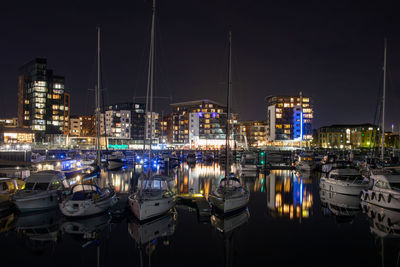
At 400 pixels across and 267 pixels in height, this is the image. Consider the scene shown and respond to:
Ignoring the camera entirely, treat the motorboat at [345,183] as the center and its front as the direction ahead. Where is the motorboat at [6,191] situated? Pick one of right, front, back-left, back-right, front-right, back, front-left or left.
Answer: right

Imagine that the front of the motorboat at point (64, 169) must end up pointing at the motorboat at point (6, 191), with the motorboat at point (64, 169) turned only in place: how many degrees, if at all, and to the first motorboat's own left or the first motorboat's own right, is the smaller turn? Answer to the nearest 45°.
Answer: approximately 45° to the first motorboat's own right

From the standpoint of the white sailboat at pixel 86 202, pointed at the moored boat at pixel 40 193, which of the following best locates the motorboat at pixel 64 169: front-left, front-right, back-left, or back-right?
front-right

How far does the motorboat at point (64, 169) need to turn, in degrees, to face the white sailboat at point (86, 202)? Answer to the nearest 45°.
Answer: approximately 45° to its right

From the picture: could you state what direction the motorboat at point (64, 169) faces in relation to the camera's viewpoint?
facing the viewer and to the right of the viewer
